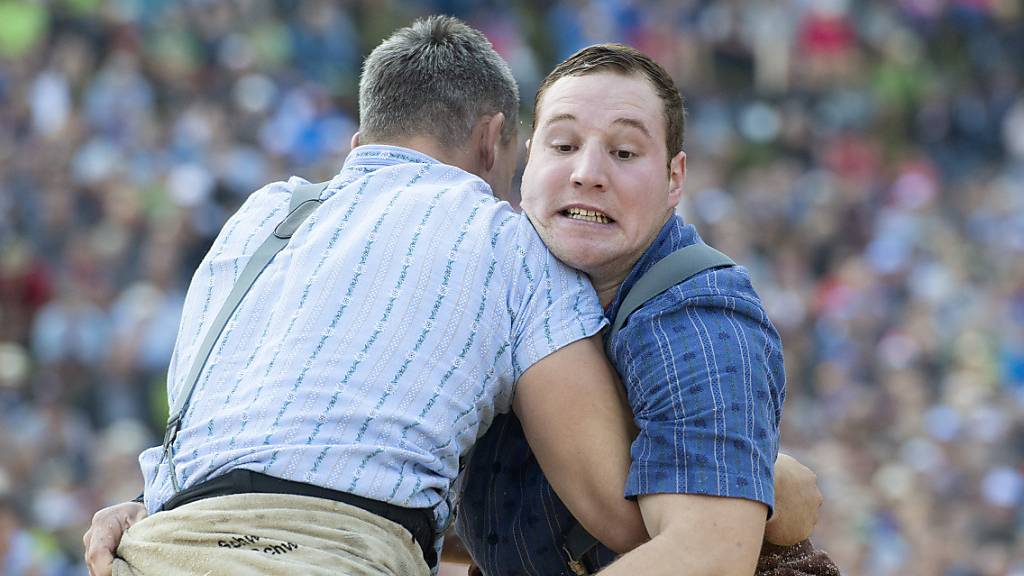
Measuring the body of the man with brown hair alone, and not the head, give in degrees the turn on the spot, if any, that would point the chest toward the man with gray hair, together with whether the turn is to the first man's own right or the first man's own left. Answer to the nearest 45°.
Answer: approximately 45° to the first man's own right

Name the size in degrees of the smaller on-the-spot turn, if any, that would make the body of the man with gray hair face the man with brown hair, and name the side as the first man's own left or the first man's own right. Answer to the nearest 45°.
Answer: approximately 45° to the first man's own right

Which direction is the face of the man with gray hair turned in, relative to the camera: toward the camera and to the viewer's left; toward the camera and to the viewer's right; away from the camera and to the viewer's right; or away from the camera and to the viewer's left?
away from the camera and to the viewer's right

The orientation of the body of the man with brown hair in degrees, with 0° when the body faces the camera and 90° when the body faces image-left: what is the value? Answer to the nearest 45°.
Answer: approximately 45°

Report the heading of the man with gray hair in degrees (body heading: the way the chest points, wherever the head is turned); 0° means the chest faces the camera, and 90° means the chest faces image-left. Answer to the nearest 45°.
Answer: approximately 225°

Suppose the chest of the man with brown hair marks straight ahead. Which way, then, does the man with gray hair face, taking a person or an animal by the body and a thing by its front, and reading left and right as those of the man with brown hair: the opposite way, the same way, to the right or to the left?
the opposite way
